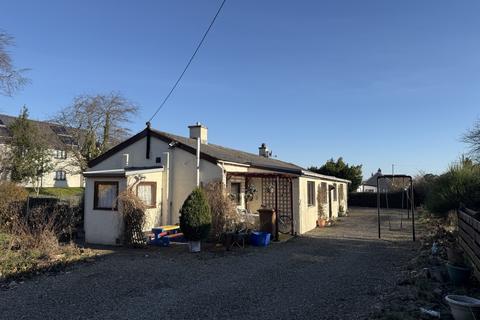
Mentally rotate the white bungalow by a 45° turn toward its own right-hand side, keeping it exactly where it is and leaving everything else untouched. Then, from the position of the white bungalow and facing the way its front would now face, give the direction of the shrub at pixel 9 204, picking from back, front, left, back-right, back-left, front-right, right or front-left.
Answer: right

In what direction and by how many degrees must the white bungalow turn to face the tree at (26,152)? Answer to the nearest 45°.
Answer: approximately 180°

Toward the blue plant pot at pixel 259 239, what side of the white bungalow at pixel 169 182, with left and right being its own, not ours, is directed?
front

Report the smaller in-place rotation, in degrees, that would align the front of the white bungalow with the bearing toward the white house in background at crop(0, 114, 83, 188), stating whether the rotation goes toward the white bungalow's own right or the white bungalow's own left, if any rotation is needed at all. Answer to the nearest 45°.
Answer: approximately 180°

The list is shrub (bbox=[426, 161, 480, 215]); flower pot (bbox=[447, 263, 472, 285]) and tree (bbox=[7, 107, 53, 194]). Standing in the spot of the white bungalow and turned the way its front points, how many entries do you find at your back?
1

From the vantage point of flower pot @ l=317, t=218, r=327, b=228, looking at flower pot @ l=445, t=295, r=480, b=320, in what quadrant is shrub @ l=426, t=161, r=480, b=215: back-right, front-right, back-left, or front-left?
front-left

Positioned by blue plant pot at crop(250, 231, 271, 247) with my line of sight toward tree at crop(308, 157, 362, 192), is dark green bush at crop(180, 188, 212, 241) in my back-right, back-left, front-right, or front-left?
back-left

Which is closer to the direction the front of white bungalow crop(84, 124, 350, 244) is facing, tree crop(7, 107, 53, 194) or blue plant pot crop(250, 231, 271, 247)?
the blue plant pot

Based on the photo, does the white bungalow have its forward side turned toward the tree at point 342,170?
no

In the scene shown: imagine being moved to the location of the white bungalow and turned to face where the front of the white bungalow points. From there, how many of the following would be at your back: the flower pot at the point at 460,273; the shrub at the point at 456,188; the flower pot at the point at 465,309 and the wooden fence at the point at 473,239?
0

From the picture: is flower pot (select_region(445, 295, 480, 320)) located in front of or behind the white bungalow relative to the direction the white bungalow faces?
in front

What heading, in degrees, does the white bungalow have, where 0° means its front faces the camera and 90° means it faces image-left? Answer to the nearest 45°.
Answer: approximately 315°

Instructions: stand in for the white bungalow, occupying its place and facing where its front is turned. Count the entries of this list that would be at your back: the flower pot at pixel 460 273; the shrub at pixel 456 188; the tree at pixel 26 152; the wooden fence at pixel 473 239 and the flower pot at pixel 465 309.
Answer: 1

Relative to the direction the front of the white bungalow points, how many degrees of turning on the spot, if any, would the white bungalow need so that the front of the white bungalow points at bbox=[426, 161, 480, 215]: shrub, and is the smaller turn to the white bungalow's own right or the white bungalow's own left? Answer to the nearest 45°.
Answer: approximately 45° to the white bungalow's own left

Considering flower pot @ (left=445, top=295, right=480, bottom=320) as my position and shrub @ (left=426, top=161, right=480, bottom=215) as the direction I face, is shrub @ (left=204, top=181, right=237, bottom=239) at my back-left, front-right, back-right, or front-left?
front-left

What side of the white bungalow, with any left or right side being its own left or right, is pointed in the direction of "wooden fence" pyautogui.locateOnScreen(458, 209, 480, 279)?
front

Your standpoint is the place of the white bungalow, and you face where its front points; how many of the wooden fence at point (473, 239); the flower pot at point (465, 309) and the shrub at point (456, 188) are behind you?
0

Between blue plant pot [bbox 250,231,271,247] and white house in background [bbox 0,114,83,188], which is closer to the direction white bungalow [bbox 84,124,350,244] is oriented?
the blue plant pot

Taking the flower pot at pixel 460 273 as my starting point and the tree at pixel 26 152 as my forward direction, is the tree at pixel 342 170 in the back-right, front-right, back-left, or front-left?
front-right

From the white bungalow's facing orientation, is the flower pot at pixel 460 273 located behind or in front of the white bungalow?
in front
